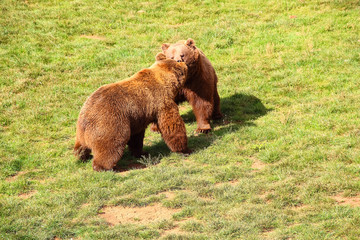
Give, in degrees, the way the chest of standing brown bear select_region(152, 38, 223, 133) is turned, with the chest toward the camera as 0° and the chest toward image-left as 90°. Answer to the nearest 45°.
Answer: approximately 45°

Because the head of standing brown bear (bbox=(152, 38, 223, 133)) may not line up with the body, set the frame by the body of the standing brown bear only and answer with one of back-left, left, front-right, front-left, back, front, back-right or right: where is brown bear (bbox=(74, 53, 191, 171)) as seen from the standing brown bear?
front

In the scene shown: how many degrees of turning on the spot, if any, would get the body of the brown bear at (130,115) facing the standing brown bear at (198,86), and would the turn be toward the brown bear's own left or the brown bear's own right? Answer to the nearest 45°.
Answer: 0° — it already faces it

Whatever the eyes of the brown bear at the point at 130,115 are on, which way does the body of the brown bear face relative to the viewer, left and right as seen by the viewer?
facing away from the viewer and to the right of the viewer

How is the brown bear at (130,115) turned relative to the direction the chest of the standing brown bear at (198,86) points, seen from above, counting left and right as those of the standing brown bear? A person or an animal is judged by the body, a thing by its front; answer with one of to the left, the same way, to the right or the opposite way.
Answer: the opposite way
